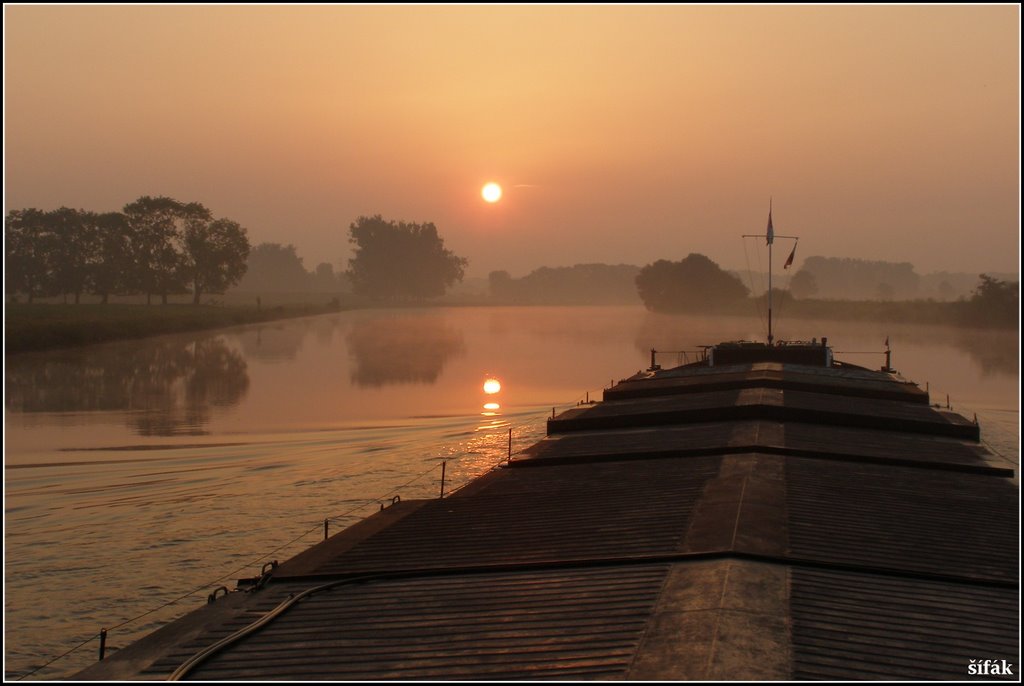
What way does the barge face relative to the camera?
away from the camera
